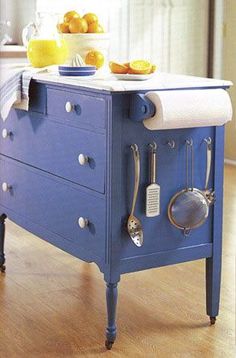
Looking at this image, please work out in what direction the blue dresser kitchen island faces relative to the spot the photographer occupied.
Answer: facing the viewer and to the left of the viewer

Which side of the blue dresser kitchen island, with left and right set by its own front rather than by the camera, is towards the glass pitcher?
right
